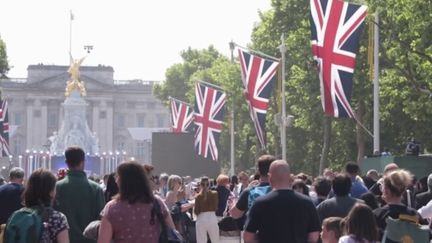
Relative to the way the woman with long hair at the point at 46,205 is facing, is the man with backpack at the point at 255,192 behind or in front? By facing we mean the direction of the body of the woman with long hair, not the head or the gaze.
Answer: in front

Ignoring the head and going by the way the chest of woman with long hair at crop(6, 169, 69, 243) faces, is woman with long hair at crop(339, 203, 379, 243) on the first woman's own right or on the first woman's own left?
on the first woman's own right

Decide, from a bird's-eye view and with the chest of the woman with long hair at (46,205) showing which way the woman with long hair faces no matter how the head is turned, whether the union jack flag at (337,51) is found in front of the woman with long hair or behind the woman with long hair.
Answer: in front

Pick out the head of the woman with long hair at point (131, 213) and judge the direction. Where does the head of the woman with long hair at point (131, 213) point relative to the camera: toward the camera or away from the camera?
away from the camera

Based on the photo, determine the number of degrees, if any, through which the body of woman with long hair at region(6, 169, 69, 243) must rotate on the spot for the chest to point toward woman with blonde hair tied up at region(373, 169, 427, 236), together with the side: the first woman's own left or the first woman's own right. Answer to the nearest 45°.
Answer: approximately 45° to the first woman's own right

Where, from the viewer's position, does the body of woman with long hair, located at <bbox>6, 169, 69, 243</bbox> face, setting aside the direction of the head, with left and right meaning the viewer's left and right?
facing away from the viewer and to the right of the viewer

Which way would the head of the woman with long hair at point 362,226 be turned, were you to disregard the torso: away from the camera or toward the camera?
away from the camera

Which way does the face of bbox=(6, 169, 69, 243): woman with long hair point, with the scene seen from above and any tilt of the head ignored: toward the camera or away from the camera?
away from the camera
